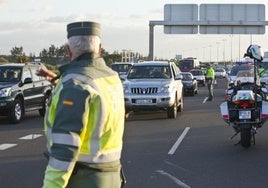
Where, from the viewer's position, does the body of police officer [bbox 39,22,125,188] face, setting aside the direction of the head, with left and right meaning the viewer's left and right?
facing away from the viewer and to the left of the viewer

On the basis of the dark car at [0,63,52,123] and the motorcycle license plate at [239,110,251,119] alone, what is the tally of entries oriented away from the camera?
0

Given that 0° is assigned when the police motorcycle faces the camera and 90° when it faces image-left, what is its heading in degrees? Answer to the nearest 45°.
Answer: approximately 180°

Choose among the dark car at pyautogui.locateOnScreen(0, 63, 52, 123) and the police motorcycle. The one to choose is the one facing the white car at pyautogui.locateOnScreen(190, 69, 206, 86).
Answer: the police motorcycle

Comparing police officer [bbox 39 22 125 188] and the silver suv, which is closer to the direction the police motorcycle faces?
the silver suv

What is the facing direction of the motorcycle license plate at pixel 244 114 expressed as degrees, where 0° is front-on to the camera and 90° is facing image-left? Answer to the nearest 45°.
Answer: approximately 0°

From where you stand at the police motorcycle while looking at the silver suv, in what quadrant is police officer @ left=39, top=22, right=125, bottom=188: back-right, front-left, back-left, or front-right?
back-left

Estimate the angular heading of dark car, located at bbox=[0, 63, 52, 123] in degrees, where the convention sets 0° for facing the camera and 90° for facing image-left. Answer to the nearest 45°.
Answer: approximately 45°

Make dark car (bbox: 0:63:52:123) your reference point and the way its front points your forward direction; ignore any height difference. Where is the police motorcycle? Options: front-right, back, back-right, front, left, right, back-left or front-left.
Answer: left

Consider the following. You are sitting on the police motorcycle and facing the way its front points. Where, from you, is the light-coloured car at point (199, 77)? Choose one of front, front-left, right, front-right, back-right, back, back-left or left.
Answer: front

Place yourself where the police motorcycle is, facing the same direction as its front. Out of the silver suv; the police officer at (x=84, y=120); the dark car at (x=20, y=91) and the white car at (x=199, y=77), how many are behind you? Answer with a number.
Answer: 1

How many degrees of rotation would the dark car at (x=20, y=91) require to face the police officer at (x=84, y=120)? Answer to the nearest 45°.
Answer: approximately 45° to its left

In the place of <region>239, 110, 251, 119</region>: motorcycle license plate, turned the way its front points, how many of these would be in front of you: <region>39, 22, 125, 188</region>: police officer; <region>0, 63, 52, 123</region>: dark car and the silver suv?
1

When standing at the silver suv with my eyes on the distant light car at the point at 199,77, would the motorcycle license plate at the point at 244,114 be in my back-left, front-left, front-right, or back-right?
back-right

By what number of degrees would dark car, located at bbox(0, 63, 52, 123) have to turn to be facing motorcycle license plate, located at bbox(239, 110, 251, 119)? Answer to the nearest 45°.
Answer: approximately 90° to its left

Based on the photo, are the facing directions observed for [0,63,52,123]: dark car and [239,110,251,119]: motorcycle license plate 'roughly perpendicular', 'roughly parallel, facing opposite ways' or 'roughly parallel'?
roughly parallel

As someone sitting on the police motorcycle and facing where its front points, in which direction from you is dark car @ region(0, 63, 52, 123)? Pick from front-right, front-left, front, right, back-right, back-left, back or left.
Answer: front-left

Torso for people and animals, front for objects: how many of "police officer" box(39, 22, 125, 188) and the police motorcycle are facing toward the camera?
0
